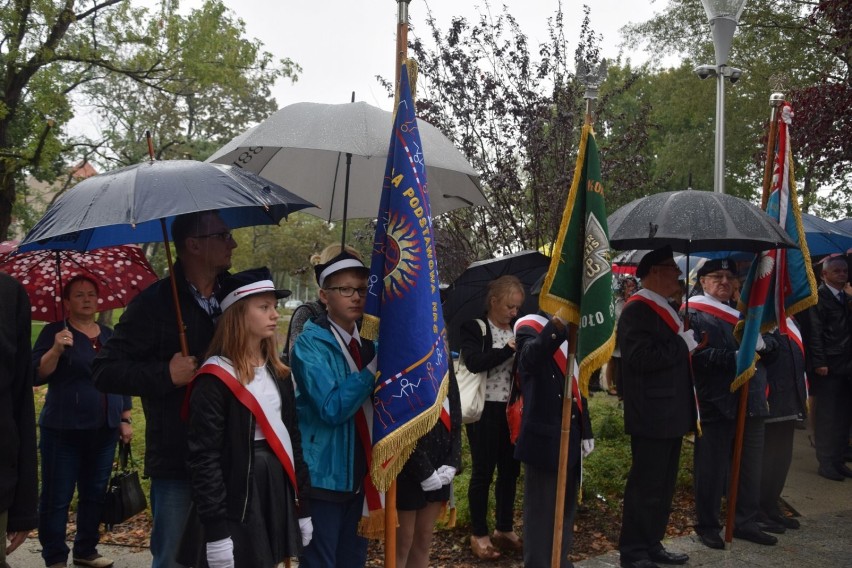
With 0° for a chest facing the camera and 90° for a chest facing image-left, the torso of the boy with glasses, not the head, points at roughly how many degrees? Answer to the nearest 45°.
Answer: approximately 315°

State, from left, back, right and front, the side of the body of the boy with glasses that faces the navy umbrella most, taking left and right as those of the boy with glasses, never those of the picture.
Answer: right

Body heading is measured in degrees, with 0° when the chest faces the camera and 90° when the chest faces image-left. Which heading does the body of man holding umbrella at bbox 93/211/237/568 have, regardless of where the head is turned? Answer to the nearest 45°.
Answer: approximately 270°

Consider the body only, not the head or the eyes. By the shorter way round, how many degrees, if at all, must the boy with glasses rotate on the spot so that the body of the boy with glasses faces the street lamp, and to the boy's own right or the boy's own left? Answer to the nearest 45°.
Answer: approximately 90° to the boy's own left

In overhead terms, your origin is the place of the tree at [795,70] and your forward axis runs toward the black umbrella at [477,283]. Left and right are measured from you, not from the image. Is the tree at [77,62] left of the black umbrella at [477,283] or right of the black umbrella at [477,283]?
right
